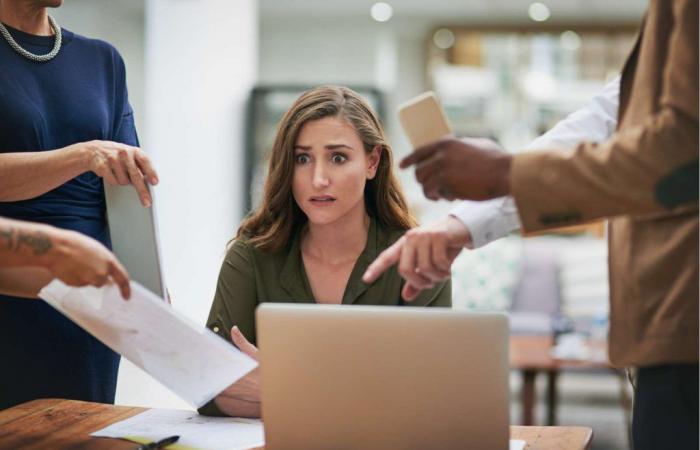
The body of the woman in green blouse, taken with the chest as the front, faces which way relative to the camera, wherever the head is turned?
toward the camera

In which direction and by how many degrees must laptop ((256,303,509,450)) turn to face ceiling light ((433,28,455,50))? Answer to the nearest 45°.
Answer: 0° — it already faces it

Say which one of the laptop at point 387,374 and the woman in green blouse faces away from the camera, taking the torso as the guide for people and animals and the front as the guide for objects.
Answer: the laptop

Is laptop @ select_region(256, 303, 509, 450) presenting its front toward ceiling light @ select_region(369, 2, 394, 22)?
yes

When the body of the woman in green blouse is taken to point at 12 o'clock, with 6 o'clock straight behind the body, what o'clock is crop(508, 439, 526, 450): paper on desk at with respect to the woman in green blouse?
The paper on desk is roughly at 11 o'clock from the woman in green blouse.

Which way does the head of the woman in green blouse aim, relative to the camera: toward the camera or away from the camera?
toward the camera

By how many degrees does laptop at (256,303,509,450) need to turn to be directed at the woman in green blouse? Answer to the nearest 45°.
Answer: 0° — it already faces them

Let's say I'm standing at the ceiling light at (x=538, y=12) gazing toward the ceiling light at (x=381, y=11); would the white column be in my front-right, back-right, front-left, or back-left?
front-left

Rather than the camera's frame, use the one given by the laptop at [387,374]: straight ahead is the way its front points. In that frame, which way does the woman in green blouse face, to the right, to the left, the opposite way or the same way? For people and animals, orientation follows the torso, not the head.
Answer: the opposite way

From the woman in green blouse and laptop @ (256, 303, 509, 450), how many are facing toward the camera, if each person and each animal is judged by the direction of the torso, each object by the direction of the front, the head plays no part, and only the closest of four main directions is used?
1

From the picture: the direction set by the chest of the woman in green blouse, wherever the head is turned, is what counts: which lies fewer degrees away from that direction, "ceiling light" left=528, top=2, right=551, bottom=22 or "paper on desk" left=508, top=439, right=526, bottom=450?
the paper on desk

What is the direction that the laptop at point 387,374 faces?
away from the camera

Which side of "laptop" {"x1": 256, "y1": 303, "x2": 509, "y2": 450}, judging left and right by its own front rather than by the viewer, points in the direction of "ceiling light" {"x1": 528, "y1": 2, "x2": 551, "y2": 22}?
front

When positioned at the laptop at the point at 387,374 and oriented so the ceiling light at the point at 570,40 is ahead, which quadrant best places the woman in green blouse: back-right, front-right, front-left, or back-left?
front-left

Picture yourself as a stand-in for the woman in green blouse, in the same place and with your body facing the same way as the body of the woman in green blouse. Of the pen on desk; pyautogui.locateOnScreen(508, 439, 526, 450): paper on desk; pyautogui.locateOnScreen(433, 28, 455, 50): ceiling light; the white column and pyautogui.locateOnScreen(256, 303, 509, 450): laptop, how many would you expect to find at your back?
2

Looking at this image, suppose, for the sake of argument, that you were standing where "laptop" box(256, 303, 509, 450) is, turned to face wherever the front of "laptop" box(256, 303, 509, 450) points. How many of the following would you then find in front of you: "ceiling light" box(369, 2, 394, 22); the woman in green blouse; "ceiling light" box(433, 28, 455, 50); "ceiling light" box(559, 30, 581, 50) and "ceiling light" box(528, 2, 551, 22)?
5
